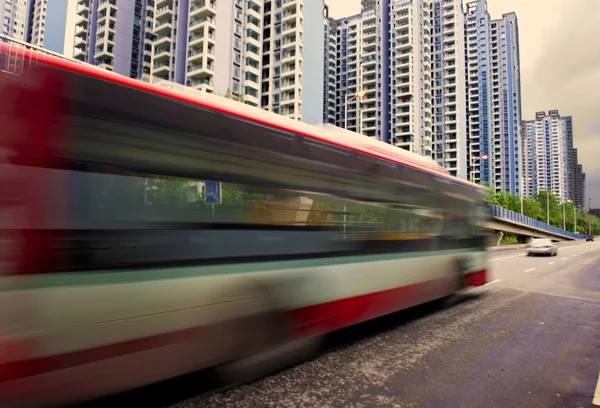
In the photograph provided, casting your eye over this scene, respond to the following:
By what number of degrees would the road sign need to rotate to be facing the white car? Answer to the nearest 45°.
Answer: approximately 135° to its left

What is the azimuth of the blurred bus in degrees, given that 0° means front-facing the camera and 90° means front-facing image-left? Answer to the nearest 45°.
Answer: approximately 225°

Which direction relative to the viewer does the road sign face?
toward the camera

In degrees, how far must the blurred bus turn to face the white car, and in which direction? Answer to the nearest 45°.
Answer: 0° — it already faces it
